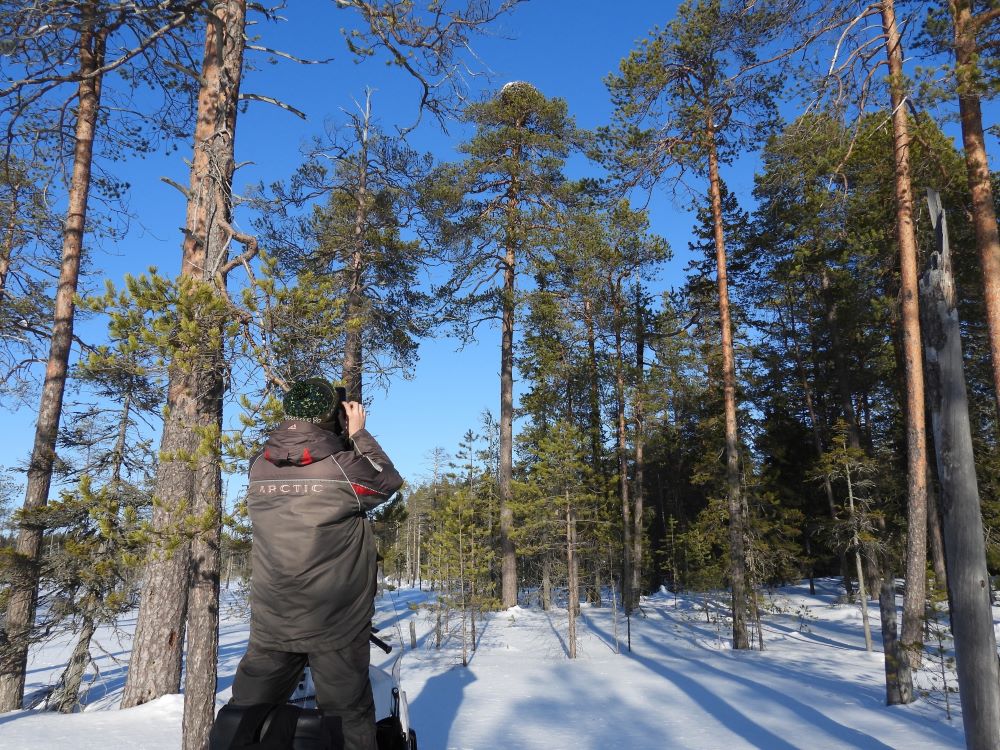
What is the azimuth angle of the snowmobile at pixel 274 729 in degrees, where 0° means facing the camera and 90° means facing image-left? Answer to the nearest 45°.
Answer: approximately 225°

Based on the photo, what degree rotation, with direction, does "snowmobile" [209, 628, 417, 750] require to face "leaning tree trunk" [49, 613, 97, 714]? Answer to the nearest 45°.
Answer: approximately 45° to its left

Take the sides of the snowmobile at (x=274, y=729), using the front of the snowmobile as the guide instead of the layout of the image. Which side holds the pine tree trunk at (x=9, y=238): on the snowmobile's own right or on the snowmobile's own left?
on the snowmobile's own left

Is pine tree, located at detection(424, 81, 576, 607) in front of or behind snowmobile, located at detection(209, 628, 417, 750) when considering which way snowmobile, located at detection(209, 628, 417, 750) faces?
in front

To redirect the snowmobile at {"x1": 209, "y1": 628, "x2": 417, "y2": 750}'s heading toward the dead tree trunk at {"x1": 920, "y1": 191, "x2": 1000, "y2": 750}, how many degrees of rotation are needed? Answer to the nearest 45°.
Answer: approximately 45° to its right

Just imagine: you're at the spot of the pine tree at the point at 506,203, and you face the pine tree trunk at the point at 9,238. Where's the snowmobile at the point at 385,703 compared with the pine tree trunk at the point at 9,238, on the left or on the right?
left
